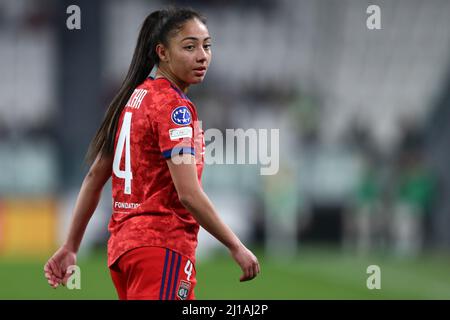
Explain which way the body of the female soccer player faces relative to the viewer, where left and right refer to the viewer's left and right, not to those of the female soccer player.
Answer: facing away from the viewer and to the right of the viewer

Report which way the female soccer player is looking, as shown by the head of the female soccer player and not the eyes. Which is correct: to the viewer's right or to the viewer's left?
to the viewer's right
